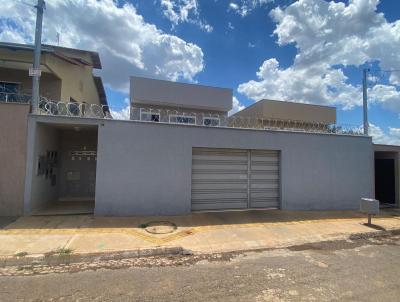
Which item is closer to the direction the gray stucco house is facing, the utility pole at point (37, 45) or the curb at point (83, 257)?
the curb

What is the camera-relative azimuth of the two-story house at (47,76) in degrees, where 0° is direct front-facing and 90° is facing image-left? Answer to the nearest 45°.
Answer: approximately 0°

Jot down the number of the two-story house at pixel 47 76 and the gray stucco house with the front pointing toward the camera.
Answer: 2

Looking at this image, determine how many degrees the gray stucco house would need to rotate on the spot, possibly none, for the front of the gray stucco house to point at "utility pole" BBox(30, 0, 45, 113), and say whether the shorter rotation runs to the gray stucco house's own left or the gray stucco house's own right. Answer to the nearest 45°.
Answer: approximately 90° to the gray stucco house's own right

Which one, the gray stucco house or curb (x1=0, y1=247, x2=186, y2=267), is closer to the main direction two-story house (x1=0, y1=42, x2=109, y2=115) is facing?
the curb

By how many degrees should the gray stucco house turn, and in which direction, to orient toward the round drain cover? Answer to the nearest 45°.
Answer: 0° — it already faces it

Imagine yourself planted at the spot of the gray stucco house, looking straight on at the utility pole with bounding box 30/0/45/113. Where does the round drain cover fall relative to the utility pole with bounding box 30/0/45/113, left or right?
left

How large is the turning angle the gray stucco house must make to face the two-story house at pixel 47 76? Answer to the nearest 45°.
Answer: approximately 90° to its right

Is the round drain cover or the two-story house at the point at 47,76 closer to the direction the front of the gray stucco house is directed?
the round drain cover

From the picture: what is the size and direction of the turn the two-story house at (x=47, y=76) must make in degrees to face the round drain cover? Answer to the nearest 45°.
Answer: approximately 45° to its left

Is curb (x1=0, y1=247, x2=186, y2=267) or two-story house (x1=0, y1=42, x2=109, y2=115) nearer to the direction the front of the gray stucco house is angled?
the curb
